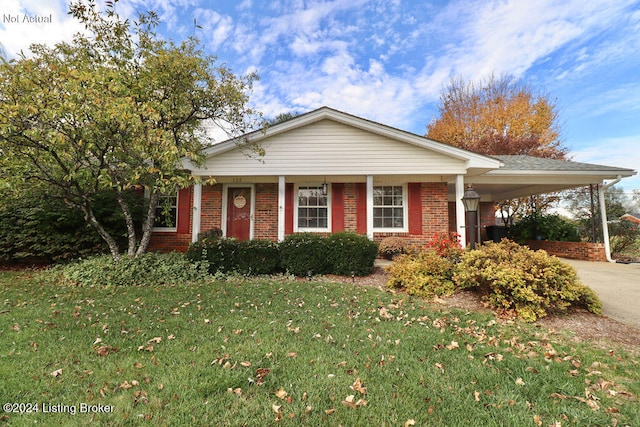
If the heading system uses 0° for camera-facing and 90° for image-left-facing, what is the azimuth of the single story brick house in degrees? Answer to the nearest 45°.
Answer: approximately 0°

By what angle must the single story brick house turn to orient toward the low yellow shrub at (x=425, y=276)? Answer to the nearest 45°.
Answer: approximately 45° to its left

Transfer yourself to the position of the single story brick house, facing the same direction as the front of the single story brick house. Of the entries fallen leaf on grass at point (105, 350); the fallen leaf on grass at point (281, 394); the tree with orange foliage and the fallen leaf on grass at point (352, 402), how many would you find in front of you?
3

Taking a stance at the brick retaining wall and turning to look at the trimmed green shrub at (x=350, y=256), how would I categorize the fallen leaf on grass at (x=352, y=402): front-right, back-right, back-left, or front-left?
front-left

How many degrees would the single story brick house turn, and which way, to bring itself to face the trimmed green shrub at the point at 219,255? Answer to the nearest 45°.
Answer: approximately 45° to its right

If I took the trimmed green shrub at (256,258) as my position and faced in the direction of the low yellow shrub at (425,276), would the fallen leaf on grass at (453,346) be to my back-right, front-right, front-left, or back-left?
front-right

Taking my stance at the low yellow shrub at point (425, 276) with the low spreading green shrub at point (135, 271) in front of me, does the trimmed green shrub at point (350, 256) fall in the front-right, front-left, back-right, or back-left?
front-right

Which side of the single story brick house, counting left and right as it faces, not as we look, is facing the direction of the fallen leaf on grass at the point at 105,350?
front

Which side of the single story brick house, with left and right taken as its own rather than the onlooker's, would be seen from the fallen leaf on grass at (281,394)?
front

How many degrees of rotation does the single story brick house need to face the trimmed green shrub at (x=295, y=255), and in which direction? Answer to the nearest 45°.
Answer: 0° — it already faces it

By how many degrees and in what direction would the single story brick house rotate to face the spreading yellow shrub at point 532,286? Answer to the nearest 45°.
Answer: approximately 45° to its left
